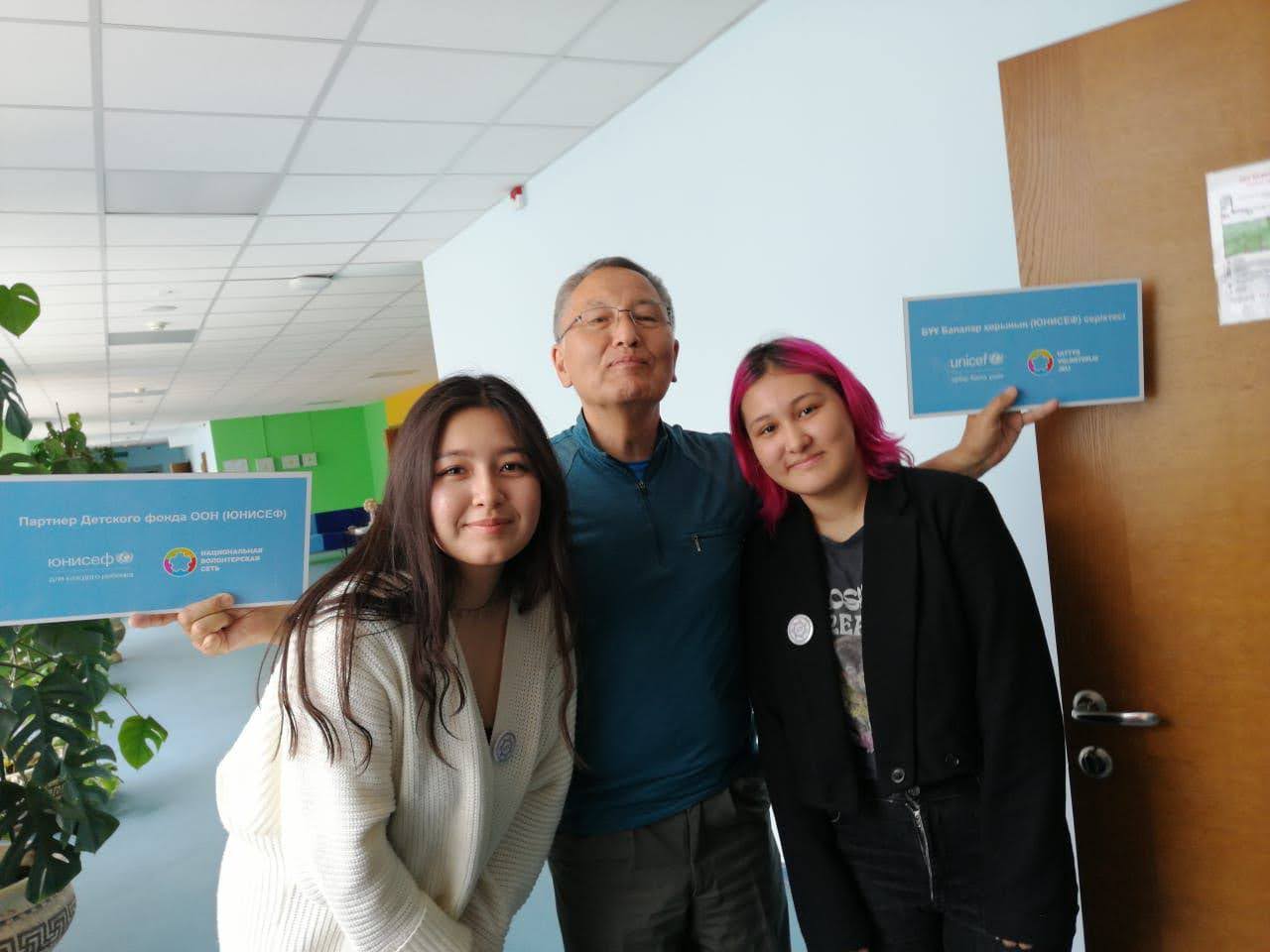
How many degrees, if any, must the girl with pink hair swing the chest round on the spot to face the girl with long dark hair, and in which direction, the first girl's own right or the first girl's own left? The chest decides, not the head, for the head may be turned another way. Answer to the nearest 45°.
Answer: approximately 45° to the first girl's own right

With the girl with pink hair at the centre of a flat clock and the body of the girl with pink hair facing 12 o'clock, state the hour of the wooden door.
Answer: The wooden door is roughly at 8 o'clock from the girl with pink hair.

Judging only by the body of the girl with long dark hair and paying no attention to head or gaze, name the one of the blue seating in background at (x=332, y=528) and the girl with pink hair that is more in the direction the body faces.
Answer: the girl with pink hair

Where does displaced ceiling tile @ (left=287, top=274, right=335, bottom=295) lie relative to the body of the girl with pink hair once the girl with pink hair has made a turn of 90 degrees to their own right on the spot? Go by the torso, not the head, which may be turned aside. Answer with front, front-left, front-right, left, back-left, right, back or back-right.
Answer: front-right

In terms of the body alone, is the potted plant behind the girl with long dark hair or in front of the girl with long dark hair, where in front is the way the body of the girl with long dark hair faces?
behind

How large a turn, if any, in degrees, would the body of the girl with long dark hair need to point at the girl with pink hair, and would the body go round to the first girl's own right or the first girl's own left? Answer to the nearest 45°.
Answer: approximately 45° to the first girl's own left

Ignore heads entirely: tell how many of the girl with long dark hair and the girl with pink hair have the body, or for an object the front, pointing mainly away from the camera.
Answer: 0

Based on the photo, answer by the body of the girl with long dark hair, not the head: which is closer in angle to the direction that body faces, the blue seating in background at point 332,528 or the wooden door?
the wooden door

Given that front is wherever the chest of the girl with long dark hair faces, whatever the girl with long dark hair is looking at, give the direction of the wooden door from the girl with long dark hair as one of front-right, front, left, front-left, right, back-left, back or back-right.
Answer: front-left

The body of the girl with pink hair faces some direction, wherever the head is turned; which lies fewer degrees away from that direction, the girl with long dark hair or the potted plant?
the girl with long dark hair
